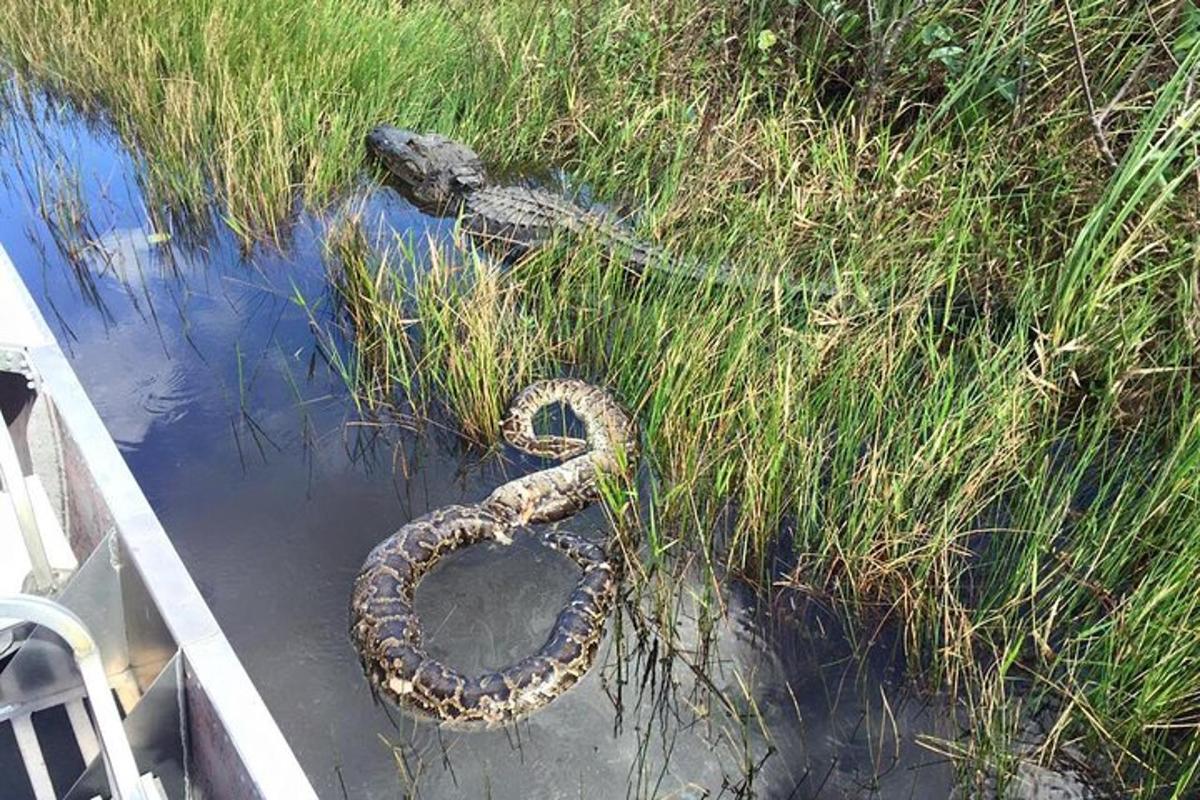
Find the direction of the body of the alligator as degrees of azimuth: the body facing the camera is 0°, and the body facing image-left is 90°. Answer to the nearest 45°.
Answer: approximately 135°

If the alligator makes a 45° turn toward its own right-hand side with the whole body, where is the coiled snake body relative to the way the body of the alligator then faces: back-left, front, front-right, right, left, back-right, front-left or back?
back
